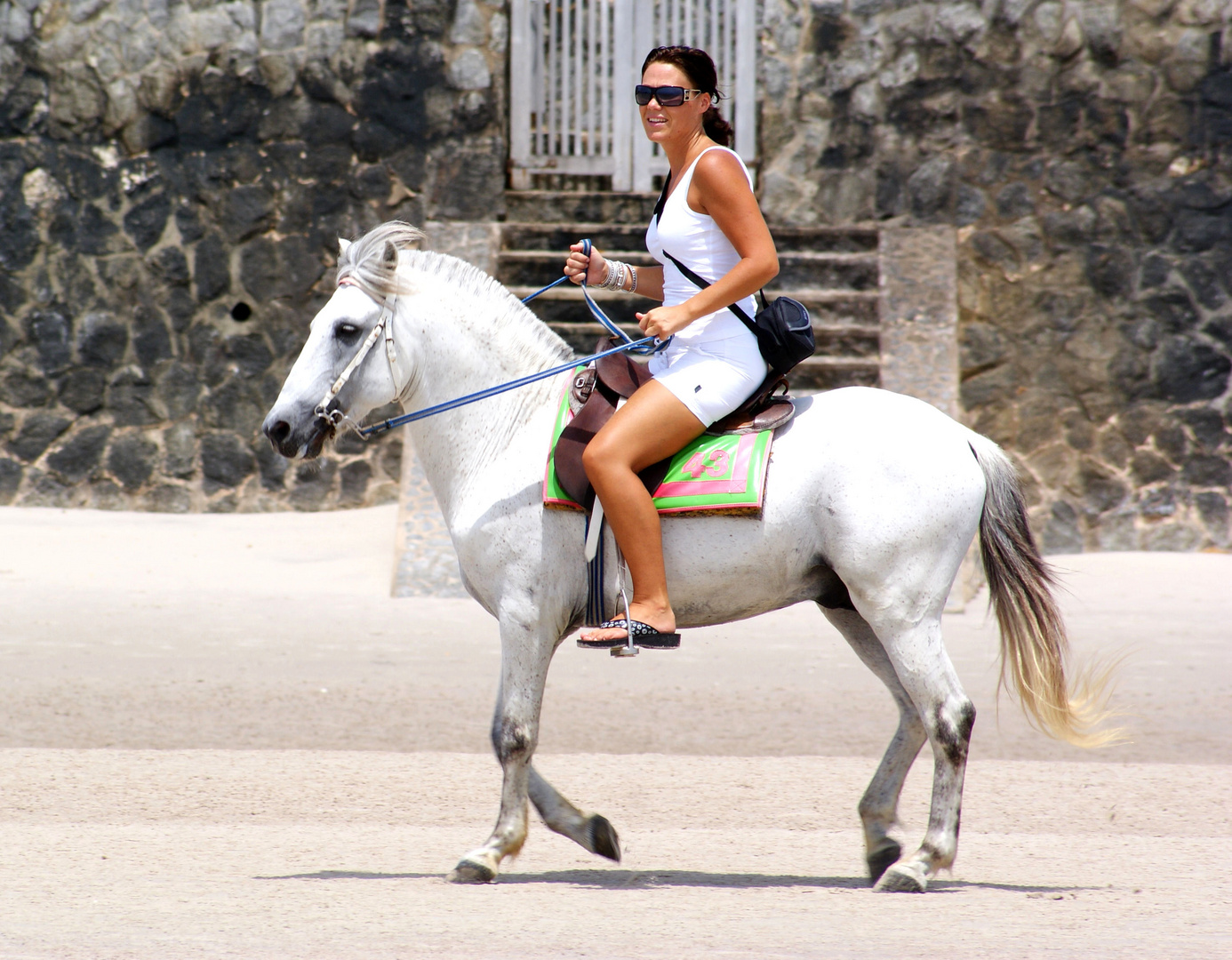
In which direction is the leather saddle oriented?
to the viewer's left

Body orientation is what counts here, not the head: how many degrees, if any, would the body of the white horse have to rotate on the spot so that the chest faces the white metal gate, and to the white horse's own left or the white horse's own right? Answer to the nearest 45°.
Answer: approximately 90° to the white horse's own right

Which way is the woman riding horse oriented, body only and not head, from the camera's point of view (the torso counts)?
to the viewer's left

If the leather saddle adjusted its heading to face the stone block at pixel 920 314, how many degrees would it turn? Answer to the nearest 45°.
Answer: approximately 90° to its right

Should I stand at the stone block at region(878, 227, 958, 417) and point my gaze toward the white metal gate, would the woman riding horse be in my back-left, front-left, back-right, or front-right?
back-left

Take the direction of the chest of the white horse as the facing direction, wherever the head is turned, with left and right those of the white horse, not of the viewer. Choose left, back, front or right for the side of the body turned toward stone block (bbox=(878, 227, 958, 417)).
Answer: right

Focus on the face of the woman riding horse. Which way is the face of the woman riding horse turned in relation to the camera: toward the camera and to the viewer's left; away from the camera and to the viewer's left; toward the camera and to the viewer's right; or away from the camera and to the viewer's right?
toward the camera and to the viewer's left

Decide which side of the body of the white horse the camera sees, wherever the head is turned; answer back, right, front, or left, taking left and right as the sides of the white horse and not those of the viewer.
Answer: left

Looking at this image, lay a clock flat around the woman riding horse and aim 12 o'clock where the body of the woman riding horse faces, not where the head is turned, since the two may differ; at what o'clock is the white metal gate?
The white metal gate is roughly at 3 o'clock from the woman riding horse.

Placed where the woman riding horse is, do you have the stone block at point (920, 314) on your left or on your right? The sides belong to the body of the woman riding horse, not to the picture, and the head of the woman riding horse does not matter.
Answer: on your right
